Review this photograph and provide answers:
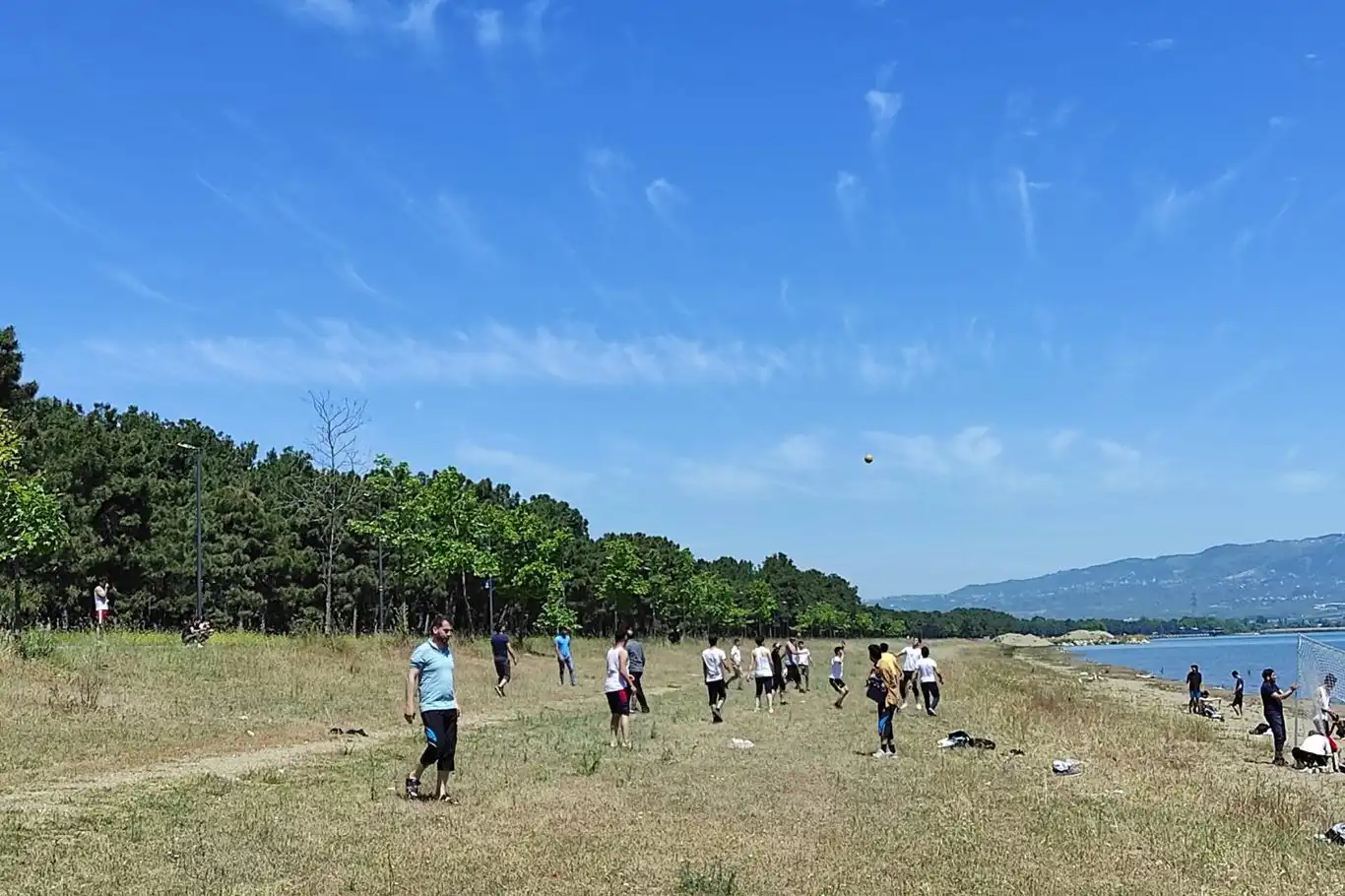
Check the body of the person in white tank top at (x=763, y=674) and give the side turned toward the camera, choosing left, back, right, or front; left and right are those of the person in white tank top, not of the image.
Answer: back

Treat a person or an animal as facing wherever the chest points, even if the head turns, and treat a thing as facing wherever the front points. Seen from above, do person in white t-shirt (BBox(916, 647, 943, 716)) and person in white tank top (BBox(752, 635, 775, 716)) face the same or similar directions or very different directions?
same or similar directions

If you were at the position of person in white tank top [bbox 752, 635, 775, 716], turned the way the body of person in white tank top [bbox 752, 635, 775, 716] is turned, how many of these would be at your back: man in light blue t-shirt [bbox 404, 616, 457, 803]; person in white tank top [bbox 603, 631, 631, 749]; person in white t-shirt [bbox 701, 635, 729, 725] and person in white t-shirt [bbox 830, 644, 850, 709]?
3

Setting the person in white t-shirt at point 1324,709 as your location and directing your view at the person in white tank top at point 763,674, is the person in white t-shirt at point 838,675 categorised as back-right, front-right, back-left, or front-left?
front-right

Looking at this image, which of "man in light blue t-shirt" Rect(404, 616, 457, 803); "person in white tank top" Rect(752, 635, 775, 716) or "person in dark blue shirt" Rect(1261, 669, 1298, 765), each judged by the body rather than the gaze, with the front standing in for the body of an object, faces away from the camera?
the person in white tank top

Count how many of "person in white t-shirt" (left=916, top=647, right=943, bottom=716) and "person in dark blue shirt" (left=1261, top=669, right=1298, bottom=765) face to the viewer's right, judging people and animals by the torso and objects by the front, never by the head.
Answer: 1

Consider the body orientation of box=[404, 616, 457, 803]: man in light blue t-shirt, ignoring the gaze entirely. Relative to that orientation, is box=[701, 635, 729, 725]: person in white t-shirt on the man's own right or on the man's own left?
on the man's own left

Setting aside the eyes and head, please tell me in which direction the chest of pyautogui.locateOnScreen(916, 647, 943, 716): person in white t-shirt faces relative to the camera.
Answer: away from the camera

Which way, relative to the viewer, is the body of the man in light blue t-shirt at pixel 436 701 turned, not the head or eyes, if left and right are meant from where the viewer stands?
facing the viewer and to the right of the viewer

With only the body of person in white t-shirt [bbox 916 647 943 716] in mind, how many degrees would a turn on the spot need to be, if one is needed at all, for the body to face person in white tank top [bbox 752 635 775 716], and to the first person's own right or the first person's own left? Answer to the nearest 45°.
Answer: approximately 90° to the first person's own left

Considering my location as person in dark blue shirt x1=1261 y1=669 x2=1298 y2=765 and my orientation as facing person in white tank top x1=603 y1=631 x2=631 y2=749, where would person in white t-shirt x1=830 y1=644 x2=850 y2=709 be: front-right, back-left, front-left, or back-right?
front-right

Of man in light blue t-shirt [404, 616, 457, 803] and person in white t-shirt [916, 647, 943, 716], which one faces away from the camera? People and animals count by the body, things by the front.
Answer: the person in white t-shirt

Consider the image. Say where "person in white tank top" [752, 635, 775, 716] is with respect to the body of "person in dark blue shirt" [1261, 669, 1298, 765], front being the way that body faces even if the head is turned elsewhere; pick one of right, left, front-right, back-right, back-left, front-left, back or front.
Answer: back

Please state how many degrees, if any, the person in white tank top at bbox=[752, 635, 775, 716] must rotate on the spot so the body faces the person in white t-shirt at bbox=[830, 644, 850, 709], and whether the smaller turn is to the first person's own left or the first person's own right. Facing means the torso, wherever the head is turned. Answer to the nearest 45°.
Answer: approximately 45° to the first person's own right

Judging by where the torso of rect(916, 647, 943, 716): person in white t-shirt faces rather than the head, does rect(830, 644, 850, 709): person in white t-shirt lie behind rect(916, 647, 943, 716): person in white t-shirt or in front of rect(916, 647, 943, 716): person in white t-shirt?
in front

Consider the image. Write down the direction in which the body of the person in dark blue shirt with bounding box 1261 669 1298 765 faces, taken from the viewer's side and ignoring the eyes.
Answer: to the viewer's right
